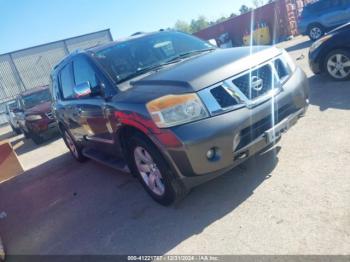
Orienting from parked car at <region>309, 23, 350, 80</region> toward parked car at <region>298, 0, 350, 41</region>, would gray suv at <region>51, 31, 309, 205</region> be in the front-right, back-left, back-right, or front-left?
back-left

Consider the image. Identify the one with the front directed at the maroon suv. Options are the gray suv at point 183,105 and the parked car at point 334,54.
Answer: the parked car

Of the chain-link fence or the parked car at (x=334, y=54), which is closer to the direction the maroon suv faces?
the parked car

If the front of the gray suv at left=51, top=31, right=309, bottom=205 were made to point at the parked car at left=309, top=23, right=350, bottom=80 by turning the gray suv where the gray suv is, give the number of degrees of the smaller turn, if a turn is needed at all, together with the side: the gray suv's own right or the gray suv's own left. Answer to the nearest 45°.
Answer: approximately 90° to the gray suv's own left

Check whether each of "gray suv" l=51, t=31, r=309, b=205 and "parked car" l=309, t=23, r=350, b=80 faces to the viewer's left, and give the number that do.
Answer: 1

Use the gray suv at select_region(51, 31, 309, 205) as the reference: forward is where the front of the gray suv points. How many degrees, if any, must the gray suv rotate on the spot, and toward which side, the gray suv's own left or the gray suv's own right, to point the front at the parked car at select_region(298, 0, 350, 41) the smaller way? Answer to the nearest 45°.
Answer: approximately 90° to the gray suv's own left

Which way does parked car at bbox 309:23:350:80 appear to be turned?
to the viewer's left

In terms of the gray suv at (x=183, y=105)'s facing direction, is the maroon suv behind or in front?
behind

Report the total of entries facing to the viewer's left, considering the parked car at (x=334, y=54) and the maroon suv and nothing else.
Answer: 1

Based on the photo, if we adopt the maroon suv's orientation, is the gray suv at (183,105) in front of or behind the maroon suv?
in front

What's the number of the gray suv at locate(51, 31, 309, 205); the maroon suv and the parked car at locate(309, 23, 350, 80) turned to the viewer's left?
1
